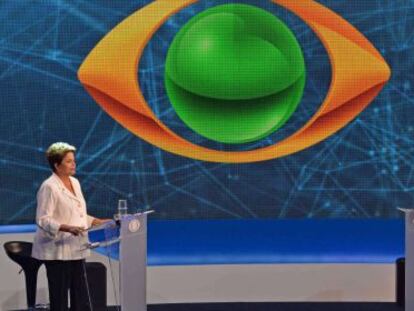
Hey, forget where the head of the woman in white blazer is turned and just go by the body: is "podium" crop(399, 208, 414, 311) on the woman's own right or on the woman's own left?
on the woman's own left

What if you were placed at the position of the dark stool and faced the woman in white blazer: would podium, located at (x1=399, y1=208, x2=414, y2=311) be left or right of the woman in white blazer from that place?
left

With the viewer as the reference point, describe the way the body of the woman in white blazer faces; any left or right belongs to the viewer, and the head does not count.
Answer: facing the viewer and to the right of the viewer

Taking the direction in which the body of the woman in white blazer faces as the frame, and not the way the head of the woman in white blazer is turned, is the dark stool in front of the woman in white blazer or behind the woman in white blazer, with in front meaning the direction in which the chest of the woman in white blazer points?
behind

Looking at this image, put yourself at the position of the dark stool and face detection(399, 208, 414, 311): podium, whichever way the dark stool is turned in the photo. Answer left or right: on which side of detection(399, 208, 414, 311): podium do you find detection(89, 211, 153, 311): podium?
right

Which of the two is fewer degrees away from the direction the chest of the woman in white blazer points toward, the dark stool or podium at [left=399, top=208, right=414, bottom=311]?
the podium
